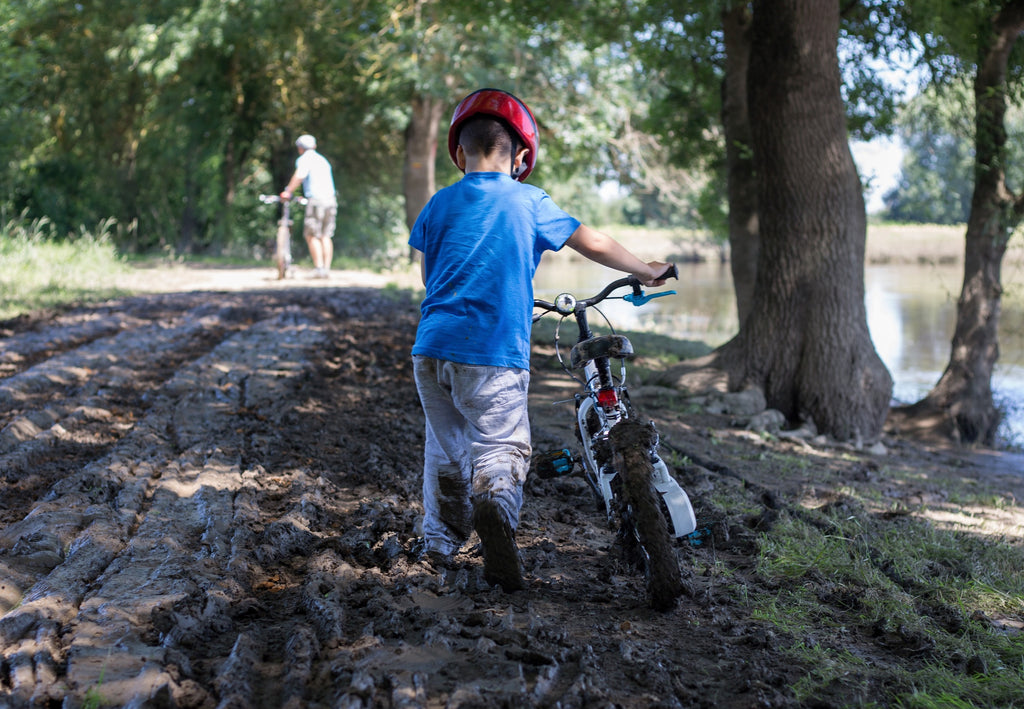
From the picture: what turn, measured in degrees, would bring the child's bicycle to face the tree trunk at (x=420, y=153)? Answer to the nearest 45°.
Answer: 0° — it already faces it

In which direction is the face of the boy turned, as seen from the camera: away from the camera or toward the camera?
away from the camera

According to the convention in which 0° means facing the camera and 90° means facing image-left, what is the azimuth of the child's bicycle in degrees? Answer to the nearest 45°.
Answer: approximately 180°

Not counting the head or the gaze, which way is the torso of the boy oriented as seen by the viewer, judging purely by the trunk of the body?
away from the camera

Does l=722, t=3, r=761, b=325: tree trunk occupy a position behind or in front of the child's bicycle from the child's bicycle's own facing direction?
in front

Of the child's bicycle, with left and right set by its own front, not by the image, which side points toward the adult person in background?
front

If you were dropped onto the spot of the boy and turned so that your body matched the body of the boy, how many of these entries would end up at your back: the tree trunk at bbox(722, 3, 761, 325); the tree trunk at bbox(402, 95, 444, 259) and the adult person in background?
0

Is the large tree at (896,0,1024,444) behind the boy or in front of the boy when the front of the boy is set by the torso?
in front

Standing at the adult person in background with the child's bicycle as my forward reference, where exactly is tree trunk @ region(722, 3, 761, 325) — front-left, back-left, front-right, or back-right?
front-left

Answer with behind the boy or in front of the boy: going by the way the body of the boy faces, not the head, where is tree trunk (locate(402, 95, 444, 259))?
in front
